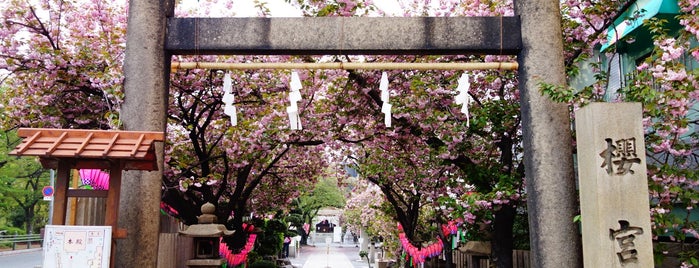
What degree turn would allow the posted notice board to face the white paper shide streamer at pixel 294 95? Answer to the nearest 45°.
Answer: approximately 90° to its left

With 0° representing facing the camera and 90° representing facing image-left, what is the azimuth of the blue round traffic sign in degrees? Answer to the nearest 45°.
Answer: approximately 0°

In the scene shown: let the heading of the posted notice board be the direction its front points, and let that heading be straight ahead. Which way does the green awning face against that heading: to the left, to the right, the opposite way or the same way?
to the right

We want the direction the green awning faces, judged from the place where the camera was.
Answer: facing the viewer and to the left of the viewer

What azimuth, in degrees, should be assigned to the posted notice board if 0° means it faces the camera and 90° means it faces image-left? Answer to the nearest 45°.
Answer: approximately 0°

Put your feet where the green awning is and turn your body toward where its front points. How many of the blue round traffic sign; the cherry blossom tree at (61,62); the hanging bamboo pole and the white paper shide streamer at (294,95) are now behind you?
0

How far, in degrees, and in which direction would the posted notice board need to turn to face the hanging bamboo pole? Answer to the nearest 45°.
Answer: approximately 90° to its left

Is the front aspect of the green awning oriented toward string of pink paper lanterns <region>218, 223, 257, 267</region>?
no

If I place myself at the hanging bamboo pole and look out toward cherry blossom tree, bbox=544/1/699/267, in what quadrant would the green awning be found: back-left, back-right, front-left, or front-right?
front-left

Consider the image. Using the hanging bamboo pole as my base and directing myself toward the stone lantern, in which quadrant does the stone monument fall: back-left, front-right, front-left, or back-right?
back-right

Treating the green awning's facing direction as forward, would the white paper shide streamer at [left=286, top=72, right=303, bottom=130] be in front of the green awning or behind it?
in front

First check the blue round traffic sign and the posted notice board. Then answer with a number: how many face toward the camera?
2

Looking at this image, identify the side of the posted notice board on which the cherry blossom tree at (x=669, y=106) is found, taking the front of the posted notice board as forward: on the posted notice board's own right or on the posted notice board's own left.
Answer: on the posted notice board's own left

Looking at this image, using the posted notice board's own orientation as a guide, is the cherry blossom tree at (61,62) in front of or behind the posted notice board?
behind

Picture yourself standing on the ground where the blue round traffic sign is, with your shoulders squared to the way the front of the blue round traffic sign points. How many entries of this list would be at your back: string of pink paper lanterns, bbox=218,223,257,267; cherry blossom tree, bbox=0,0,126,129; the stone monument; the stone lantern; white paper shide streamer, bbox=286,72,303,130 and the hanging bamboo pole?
0

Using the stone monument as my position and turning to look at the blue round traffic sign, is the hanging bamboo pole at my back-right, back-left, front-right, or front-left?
front-left

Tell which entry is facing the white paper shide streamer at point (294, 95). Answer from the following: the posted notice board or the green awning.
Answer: the green awning

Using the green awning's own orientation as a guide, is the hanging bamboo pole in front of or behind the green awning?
in front
